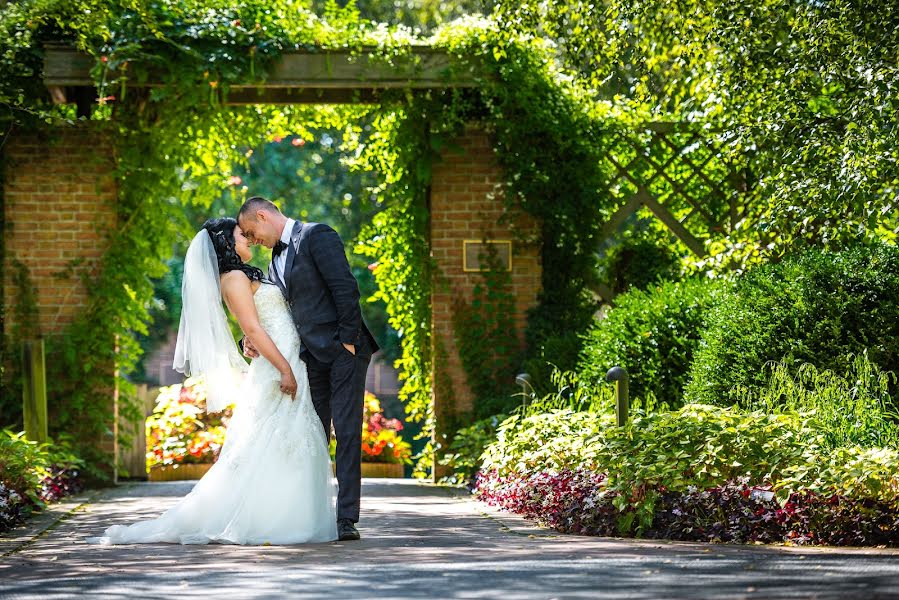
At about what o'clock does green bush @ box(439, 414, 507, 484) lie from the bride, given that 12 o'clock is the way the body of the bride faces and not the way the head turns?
The green bush is roughly at 10 o'clock from the bride.

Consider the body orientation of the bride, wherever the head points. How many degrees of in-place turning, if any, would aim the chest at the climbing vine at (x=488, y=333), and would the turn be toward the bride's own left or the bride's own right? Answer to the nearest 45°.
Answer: approximately 45° to the bride's own left

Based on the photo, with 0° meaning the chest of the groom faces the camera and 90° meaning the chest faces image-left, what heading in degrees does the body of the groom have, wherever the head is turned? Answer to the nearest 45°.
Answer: approximately 45°

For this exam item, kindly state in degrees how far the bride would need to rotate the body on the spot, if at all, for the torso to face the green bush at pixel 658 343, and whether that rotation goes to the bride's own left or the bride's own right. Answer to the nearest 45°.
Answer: approximately 45° to the bride's own left

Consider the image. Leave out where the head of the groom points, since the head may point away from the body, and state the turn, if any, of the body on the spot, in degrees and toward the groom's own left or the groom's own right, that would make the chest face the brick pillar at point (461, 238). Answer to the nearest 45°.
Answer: approximately 135° to the groom's own right

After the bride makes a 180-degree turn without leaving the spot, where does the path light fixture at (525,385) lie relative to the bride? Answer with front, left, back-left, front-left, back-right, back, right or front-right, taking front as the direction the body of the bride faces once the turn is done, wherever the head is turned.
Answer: back-right

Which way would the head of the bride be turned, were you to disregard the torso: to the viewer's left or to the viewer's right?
to the viewer's right

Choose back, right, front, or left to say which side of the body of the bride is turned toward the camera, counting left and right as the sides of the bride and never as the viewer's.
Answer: right
